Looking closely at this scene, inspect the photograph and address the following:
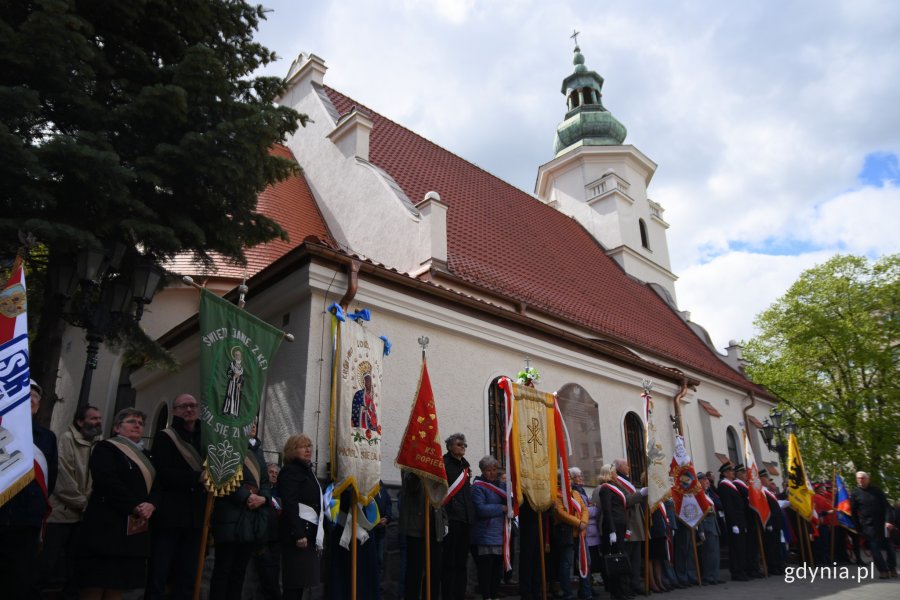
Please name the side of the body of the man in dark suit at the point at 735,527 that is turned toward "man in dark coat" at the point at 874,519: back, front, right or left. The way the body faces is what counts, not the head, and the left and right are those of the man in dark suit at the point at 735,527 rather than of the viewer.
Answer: left

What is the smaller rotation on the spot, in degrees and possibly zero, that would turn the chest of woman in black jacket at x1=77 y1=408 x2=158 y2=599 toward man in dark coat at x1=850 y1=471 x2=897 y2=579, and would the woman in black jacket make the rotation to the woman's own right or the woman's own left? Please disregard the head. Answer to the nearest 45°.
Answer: approximately 45° to the woman's own left

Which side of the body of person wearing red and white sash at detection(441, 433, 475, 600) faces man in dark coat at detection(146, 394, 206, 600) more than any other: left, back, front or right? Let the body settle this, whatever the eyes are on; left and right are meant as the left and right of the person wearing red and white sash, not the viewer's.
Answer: right

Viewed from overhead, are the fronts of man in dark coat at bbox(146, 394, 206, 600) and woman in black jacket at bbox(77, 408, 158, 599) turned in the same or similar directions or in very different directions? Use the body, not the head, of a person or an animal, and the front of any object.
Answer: same or similar directions

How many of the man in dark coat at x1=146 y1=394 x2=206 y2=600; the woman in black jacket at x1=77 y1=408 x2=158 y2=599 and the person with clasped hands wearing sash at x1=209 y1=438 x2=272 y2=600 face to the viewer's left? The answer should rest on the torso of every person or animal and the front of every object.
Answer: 0

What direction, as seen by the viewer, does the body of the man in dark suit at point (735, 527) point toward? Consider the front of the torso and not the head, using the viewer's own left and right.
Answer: facing the viewer and to the right of the viewer

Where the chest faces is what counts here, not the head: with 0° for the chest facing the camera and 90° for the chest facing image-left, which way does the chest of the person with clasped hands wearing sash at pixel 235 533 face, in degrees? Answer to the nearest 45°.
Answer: approximately 315°

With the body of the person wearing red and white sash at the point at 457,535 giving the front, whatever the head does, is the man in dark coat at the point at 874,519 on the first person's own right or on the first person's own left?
on the first person's own left

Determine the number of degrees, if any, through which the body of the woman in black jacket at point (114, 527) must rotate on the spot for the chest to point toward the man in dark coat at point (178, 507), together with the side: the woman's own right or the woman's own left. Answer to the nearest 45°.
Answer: approximately 90° to the woman's own left

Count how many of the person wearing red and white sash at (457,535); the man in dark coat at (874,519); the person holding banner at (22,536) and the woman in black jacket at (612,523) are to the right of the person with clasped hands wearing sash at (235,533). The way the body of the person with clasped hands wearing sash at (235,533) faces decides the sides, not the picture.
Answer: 1

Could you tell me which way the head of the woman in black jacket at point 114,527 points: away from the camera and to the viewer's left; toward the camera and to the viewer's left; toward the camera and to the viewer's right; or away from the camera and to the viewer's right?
toward the camera and to the viewer's right

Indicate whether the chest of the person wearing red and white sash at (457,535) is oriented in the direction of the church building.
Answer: no

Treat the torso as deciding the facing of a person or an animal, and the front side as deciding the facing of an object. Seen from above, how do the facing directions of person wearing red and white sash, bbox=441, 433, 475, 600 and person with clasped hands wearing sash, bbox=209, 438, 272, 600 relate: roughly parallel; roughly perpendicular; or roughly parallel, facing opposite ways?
roughly parallel

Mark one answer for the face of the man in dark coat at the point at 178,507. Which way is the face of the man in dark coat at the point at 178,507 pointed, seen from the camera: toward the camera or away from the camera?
toward the camera

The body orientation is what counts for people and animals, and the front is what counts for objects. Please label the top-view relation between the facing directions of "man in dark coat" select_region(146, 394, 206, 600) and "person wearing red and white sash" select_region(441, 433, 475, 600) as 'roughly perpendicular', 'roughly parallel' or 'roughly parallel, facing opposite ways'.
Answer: roughly parallel

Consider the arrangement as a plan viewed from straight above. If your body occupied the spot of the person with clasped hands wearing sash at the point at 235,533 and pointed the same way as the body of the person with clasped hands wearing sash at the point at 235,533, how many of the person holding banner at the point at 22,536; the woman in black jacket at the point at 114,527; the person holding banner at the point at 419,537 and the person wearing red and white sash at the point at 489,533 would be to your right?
2

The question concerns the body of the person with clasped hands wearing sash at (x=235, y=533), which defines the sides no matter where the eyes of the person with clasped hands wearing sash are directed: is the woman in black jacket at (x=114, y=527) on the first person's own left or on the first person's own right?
on the first person's own right

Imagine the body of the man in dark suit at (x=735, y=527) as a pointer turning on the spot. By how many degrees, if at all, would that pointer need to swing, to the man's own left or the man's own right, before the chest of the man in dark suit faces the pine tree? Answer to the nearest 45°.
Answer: approximately 90° to the man's own right

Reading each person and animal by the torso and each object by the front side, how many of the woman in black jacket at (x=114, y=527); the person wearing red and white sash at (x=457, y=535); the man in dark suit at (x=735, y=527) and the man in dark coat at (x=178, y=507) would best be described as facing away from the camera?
0

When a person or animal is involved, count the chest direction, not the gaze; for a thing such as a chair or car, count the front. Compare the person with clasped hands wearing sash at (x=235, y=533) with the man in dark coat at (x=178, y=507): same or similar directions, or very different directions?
same or similar directions

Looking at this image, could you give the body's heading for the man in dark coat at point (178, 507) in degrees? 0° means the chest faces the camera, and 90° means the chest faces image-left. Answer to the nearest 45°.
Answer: approximately 315°

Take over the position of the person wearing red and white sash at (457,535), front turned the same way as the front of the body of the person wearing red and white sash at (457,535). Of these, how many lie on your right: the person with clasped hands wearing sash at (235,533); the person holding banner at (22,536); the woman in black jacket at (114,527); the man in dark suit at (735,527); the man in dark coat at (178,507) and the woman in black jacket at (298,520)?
5

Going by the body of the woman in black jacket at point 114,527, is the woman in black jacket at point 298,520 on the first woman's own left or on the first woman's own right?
on the first woman's own left
